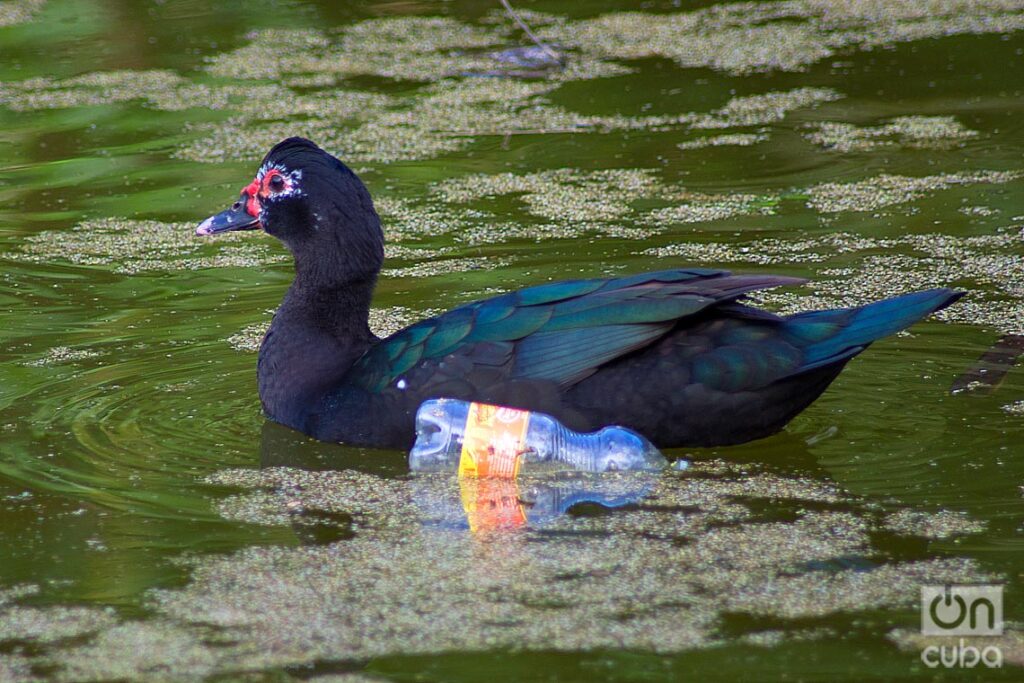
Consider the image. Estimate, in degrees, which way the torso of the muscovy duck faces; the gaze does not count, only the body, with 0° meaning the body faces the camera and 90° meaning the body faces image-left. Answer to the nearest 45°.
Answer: approximately 90°

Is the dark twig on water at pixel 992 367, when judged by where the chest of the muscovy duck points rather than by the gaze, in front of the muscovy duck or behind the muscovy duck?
behind

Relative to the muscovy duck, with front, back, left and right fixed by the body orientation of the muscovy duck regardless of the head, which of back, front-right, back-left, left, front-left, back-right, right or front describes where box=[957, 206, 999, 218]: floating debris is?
back-right
